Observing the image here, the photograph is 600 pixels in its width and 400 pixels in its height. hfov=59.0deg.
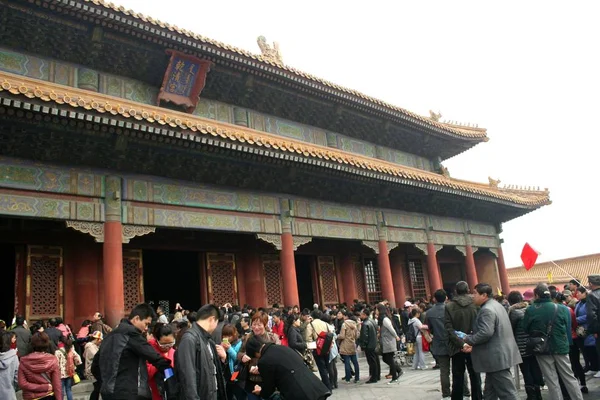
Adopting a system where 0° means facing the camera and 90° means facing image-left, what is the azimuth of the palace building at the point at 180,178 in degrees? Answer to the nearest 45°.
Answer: approximately 315°

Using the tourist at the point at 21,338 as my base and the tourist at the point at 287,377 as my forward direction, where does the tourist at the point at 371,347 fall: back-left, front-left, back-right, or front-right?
front-left

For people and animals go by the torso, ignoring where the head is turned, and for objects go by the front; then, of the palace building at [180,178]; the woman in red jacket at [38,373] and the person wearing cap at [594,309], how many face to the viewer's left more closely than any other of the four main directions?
1

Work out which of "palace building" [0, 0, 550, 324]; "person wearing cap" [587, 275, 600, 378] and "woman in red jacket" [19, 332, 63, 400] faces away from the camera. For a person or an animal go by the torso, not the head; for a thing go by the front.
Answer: the woman in red jacket

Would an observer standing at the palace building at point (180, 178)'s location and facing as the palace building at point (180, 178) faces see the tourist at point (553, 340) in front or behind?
in front

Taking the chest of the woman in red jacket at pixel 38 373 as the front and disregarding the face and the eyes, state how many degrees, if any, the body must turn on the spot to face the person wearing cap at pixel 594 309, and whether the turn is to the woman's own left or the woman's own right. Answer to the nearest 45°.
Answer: approximately 90° to the woman's own right

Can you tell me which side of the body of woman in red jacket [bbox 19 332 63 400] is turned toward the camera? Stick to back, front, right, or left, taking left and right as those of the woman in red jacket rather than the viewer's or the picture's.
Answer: back

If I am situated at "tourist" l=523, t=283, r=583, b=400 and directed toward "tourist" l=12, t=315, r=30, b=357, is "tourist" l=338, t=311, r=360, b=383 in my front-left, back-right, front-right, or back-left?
front-right

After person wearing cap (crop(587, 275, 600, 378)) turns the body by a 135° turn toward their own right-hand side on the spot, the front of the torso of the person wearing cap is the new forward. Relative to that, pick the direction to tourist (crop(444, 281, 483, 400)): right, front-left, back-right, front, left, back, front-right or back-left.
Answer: back

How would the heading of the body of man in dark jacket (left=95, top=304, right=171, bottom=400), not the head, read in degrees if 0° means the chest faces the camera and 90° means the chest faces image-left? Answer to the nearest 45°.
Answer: approximately 270°

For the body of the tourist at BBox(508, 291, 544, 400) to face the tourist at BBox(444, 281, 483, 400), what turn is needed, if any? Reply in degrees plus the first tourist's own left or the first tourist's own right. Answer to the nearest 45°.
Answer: approximately 90° to the first tourist's own left

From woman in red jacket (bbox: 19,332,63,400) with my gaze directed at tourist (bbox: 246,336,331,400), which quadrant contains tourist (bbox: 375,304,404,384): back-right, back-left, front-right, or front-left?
front-left
